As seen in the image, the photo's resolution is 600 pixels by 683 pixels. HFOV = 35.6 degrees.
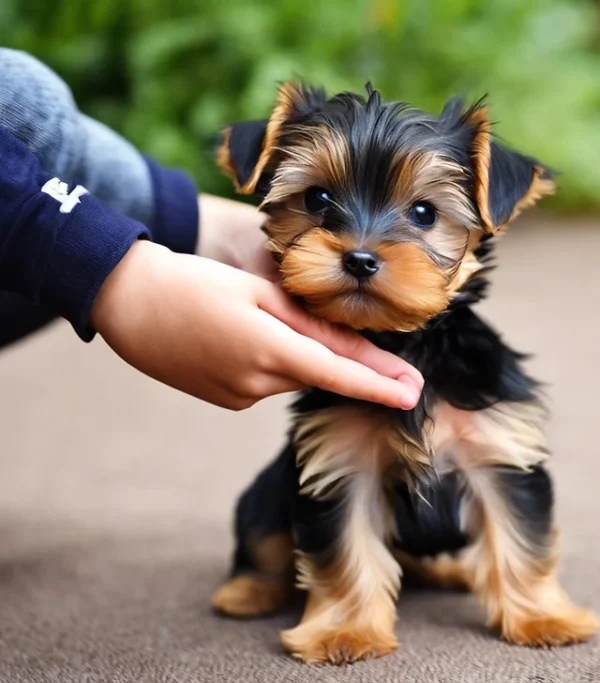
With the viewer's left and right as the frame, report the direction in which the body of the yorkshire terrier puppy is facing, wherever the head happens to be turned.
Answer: facing the viewer
